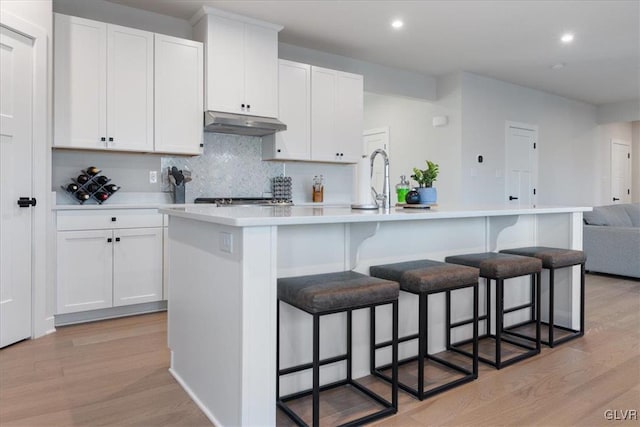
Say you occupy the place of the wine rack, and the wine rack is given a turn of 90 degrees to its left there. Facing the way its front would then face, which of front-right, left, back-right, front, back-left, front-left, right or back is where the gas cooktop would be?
front

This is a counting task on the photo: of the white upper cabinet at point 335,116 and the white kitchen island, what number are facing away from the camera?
0

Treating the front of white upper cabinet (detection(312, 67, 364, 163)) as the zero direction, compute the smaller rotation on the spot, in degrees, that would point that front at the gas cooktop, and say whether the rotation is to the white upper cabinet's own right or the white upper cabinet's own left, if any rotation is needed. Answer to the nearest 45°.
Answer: approximately 90° to the white upper cabinet's own right

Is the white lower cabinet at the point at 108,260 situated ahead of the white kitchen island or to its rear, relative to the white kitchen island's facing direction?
to the rear

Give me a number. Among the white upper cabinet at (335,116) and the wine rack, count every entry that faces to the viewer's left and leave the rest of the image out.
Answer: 0

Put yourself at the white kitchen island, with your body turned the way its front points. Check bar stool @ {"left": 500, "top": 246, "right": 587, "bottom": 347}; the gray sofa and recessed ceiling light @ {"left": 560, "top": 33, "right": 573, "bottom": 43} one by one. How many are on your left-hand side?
3

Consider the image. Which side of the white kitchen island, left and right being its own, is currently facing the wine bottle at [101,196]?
back

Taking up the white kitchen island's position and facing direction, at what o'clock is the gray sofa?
The gray sofa is roughly at 9 o'clock from the white kitchen island.

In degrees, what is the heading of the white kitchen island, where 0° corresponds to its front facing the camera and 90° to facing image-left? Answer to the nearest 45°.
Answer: approximately 315°

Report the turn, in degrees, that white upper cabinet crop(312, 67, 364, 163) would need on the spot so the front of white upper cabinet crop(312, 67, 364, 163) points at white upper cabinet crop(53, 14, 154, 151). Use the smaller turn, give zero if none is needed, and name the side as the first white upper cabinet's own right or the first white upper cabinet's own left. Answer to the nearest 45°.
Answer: approximately 90° to the first white upper cabinet's own right

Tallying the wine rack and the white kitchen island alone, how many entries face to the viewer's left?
0
